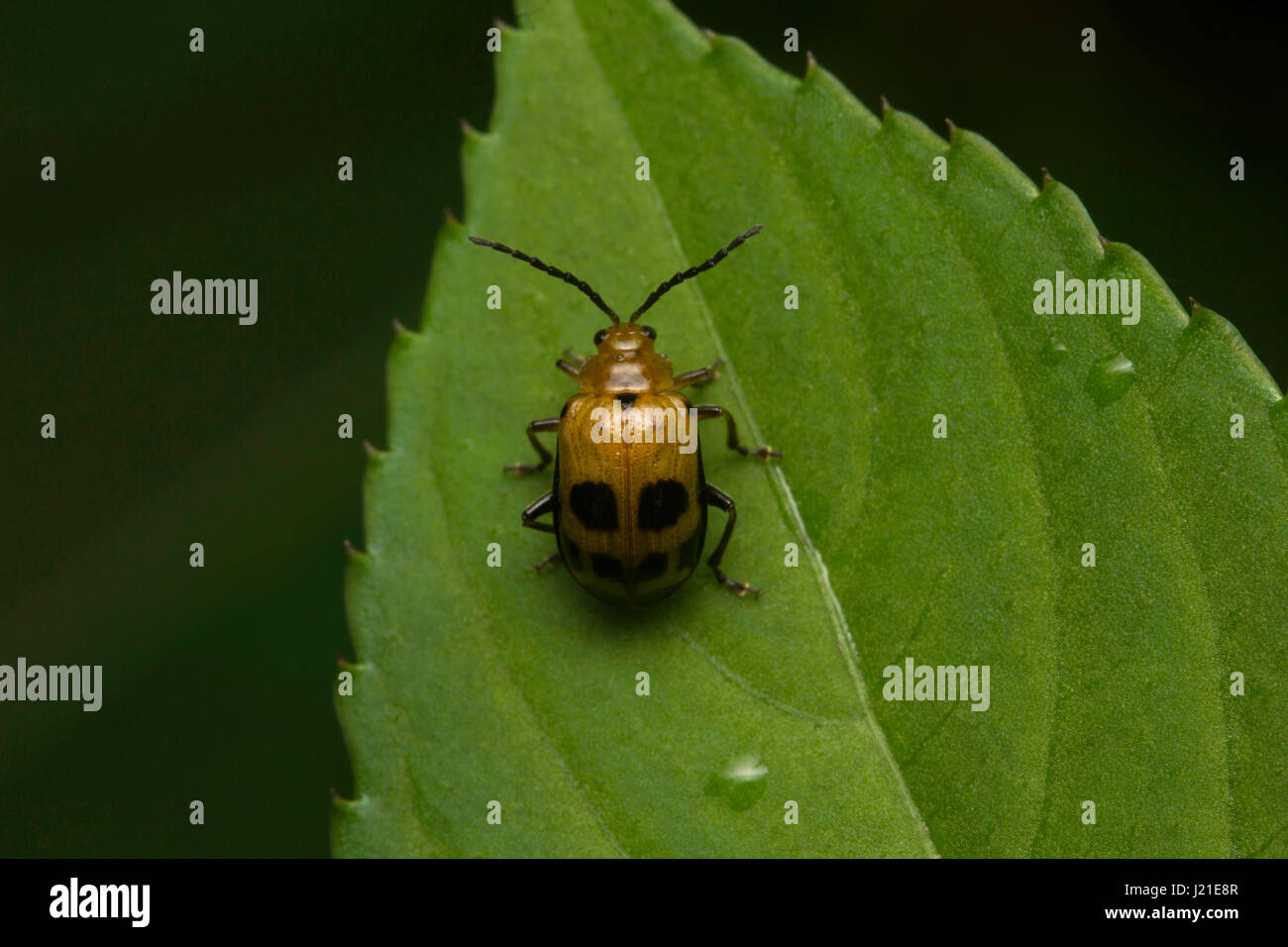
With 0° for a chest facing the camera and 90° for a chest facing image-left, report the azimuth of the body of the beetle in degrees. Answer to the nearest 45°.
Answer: approximately 180°
